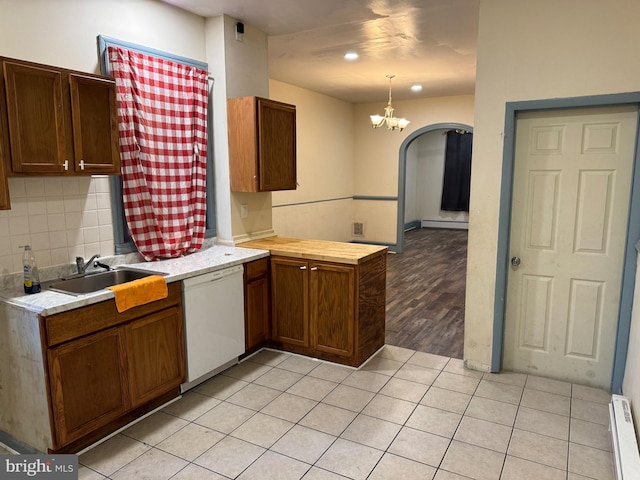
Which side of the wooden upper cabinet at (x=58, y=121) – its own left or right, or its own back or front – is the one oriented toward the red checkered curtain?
left

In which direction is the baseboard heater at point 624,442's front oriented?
to the viewer's left

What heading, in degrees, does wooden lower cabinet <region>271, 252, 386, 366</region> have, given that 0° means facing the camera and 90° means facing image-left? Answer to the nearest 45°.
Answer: approximately 45°

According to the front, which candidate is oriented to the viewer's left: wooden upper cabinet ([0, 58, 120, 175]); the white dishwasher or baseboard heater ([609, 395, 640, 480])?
the baseboard heater

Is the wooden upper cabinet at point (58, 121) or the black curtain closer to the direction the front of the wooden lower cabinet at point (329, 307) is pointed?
the wooden upper cabinet

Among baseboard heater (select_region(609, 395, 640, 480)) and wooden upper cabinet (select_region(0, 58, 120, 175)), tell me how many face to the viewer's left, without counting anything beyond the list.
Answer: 1

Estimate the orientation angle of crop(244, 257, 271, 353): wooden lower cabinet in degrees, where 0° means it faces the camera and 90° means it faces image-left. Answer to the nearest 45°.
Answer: approximately 315°

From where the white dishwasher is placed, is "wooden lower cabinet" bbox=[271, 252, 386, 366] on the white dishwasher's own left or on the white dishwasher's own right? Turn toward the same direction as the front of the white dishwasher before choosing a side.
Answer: on the white dishwasher's own left

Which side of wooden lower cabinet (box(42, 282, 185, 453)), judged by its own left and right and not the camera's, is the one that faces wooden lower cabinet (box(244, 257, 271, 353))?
left

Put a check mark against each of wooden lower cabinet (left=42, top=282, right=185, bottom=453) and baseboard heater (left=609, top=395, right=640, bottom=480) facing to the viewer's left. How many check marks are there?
1

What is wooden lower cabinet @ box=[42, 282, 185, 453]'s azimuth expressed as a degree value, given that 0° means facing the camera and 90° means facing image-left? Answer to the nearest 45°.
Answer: approximately 315°
